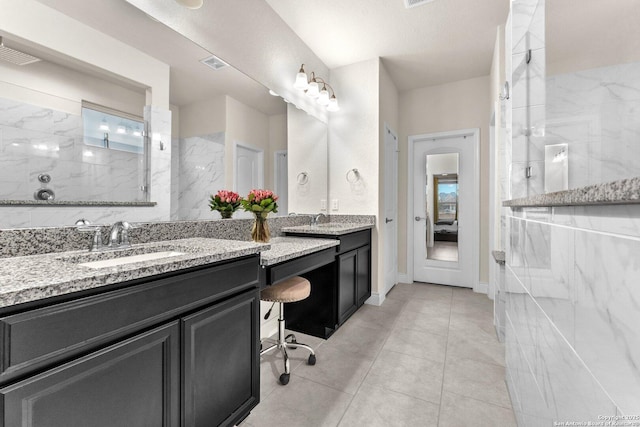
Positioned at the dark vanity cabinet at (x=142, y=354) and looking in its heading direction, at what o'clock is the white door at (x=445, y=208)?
The white door is roughly at 10 o'clock from the dark vanity cabinet.

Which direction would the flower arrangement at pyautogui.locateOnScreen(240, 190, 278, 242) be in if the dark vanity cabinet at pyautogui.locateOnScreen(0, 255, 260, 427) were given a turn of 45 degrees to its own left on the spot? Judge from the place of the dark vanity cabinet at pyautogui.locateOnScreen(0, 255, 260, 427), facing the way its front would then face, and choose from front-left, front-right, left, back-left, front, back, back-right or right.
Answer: front-left

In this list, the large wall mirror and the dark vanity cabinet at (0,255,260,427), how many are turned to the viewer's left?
0

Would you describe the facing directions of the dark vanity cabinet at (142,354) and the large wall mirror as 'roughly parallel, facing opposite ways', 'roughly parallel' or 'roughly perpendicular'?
roughly parallel

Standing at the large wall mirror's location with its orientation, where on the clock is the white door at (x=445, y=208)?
The white door is roughly at 10 o'clock from the large wall mirror.

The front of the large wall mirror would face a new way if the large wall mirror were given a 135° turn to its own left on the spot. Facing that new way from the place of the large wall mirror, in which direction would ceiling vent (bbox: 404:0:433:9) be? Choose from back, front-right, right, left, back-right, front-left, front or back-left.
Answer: right

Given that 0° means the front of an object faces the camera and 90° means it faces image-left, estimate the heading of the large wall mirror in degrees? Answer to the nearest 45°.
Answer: approximately 315°

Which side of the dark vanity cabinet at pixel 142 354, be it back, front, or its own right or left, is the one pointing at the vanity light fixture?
left

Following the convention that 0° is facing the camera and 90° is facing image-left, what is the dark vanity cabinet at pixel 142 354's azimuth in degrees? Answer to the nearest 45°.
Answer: approximately 315°
